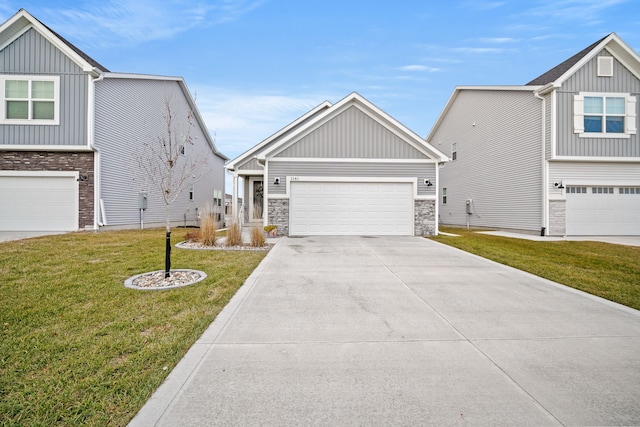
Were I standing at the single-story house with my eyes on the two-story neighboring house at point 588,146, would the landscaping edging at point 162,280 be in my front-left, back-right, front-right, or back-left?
back-right

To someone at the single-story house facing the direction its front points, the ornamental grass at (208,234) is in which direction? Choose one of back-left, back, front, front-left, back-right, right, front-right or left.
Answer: front-right

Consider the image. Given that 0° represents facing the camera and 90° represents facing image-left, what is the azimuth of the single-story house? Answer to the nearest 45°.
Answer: approximately 0°

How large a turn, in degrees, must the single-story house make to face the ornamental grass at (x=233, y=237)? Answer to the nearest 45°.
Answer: approximately 45° to its right

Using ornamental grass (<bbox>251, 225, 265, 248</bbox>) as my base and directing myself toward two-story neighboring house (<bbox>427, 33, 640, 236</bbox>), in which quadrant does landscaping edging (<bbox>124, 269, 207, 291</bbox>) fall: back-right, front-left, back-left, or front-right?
back-right

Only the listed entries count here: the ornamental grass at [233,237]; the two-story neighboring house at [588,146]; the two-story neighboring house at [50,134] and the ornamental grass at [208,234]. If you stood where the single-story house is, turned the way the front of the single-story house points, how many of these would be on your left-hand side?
1

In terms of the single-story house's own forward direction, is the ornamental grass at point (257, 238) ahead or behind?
ahead

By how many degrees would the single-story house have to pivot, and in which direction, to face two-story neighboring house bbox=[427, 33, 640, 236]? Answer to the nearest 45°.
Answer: approximately 90° to its left

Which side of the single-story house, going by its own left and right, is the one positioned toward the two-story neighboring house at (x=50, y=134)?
right
